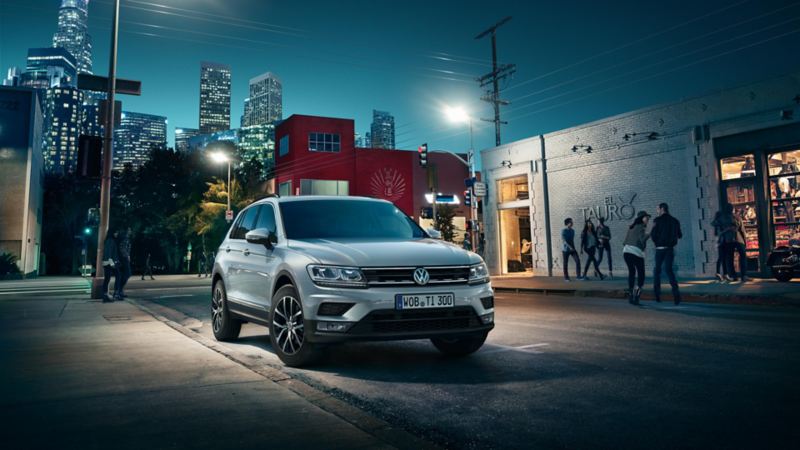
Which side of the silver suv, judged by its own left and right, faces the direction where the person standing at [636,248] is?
left

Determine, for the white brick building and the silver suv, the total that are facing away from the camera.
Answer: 0

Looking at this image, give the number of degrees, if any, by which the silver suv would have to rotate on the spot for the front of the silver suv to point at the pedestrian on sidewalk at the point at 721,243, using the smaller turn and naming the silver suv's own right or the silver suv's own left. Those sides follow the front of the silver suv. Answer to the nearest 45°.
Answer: approximately 90° to the silver suv's own left

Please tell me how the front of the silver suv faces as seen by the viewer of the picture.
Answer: facing the viewer and to the right of the viewer

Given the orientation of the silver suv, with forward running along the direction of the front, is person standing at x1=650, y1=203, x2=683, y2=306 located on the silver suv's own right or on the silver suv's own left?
on the silver suv's own left

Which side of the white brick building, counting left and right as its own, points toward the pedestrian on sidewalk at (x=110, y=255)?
front

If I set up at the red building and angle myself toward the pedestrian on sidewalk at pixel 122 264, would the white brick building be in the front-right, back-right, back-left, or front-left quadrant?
front-left

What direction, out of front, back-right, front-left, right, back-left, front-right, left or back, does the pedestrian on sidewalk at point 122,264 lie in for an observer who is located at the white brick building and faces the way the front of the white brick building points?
front

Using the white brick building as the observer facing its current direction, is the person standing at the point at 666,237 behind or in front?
in front

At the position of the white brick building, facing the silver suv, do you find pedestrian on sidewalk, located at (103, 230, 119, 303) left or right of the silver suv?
right

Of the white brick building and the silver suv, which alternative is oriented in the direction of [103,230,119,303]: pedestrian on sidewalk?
the white brick building

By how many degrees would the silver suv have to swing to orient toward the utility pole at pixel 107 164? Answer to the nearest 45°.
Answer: approximately 180°

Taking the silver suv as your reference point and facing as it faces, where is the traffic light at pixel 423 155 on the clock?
The traffic light is roughly at 8 o'clock from the silver suv.

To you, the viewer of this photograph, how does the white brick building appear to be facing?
facing the viewer and to the left of the viewer

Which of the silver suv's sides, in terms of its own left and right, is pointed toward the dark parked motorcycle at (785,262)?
left
